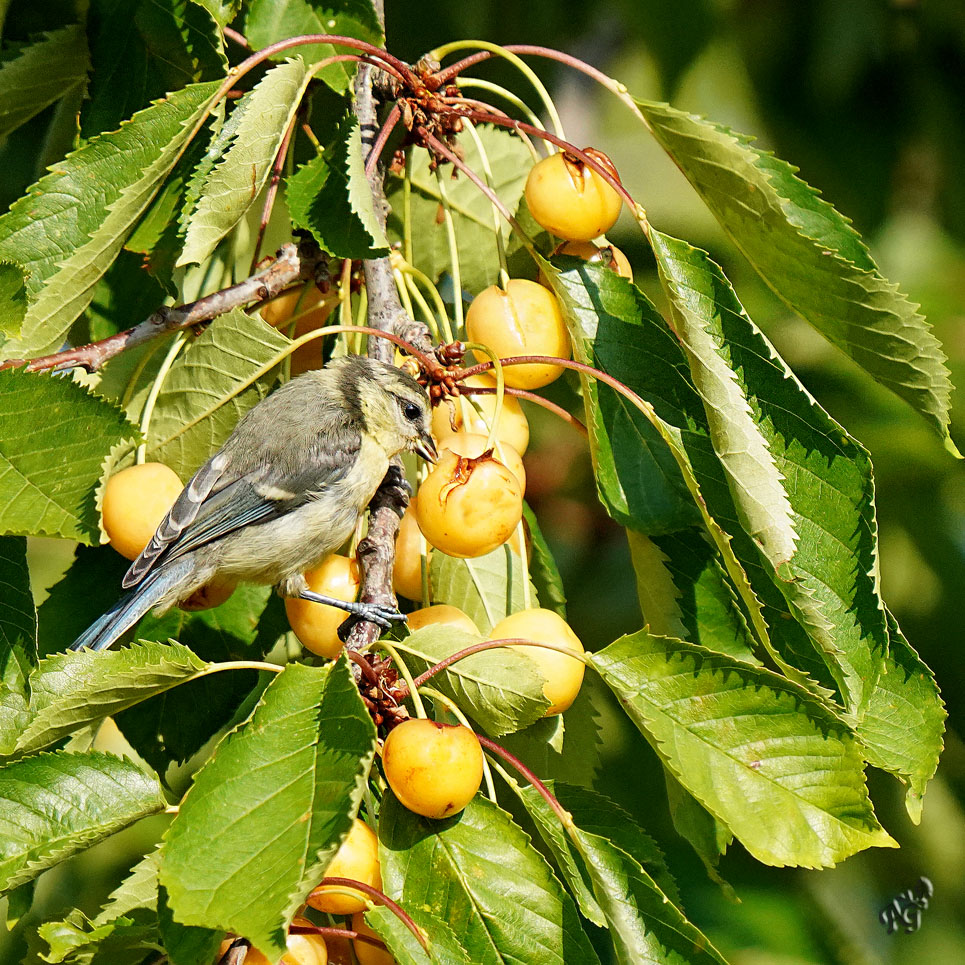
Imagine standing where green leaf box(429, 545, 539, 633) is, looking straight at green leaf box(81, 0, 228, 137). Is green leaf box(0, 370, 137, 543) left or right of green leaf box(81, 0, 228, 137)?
left

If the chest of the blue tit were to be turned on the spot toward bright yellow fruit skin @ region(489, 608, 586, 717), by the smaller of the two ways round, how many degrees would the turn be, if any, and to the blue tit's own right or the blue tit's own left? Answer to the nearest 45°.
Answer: approximately 45° to the blue tit's own right

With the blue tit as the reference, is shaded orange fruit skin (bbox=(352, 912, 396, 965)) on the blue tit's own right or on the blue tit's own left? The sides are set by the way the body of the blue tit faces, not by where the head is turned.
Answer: on the blue tit's own right

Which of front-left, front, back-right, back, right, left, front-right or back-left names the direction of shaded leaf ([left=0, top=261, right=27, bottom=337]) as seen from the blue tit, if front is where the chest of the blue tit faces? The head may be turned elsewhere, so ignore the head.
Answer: back-right

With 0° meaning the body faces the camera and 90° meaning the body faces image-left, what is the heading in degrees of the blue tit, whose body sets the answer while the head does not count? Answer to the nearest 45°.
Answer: approximately 270°
